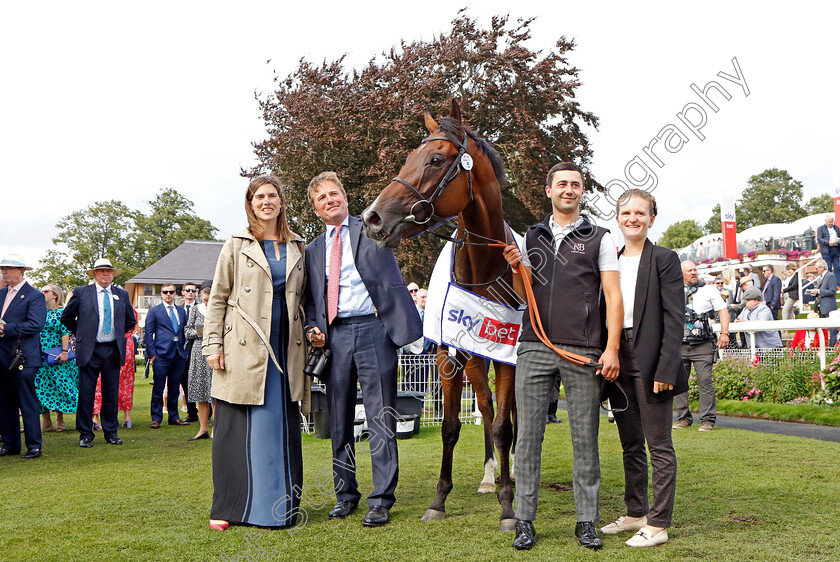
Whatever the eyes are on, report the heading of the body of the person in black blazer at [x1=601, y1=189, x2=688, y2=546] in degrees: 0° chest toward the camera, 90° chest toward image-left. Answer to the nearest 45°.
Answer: approximately 45°

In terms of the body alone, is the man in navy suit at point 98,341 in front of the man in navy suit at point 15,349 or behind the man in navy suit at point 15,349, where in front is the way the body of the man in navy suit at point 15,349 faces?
behind

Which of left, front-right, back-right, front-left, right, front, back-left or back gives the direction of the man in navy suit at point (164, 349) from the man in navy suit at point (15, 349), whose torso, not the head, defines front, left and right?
back

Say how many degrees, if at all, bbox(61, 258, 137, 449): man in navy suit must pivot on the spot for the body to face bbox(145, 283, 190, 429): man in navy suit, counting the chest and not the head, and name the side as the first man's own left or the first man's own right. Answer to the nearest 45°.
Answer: approximately 135° to the first man's own left

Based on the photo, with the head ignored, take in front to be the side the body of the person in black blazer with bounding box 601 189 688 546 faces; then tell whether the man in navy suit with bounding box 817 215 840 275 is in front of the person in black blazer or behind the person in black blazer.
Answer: behind

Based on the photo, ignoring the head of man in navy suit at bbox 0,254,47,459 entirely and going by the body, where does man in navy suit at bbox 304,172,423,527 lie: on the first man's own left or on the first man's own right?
on the first man's own left

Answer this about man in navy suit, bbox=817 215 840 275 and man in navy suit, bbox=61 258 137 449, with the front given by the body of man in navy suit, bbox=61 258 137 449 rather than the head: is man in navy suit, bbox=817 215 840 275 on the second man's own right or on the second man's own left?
on the second man's own left
